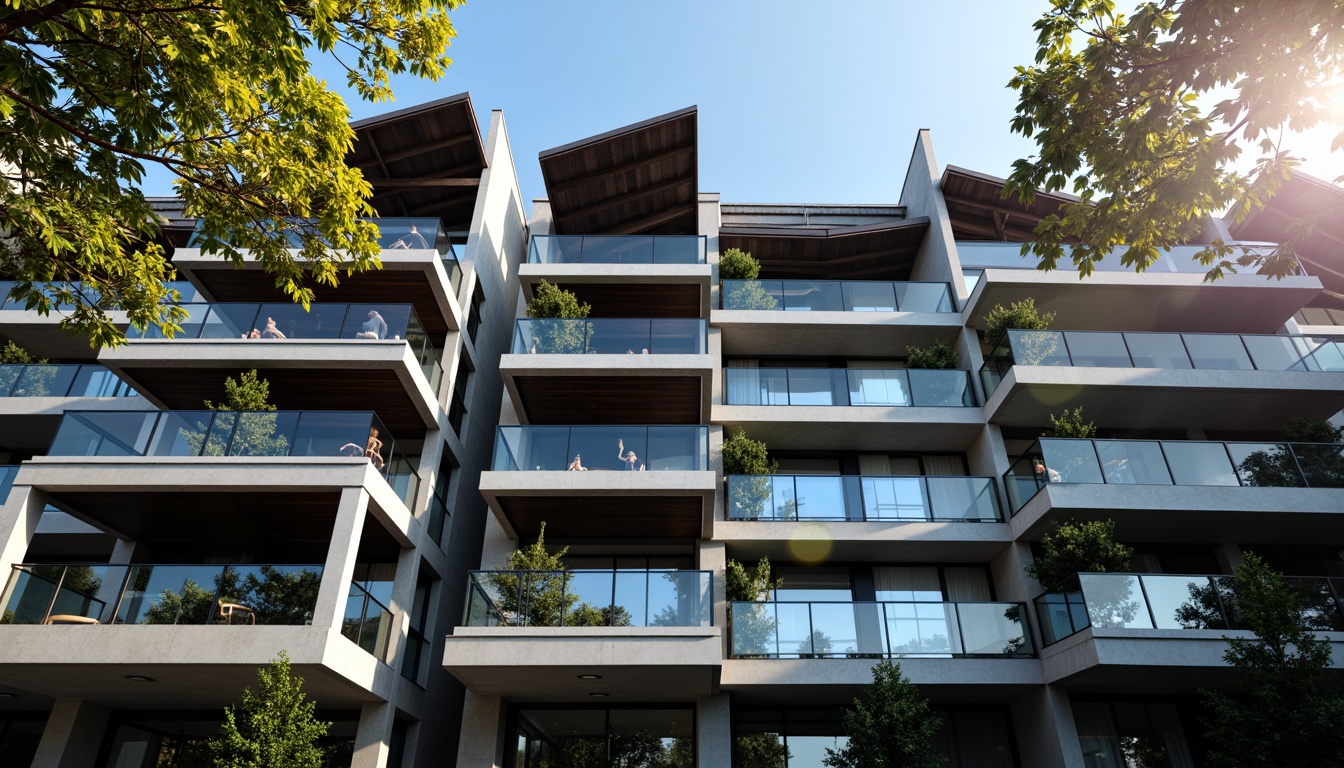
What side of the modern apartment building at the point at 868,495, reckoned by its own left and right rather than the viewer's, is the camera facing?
front

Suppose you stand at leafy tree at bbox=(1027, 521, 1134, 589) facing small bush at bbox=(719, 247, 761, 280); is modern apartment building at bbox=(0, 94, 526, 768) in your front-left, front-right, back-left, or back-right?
front-left

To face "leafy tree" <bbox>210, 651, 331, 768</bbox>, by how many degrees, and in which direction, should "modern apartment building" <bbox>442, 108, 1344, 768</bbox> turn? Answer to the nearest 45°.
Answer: approximately 45° to its right

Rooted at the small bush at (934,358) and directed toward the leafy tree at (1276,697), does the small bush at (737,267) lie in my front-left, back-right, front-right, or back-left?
back-right

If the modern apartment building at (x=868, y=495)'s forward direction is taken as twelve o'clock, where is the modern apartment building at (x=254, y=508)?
the modern apartment building at (x=254, y=508) is roughly at 2 o'clock from the modern apartment building at (x=868, y=495).
